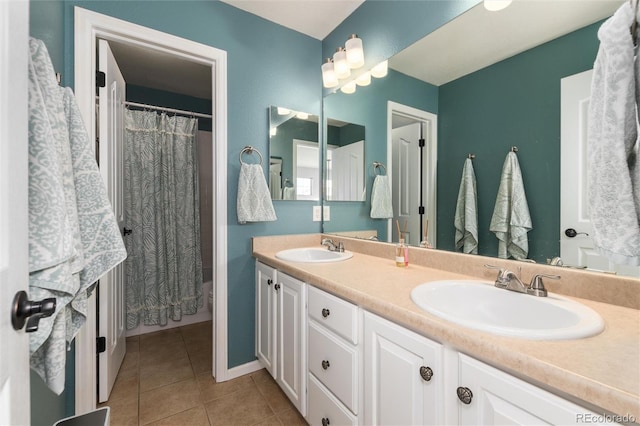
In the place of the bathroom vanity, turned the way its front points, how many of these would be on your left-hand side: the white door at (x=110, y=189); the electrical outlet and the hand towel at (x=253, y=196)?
0

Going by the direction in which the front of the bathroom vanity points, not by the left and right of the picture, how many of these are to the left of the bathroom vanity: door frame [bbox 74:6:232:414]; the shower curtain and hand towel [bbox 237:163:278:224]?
0

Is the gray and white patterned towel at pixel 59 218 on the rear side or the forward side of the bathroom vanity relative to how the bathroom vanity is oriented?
on the forward side

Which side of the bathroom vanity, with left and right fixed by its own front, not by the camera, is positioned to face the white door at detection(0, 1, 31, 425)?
front

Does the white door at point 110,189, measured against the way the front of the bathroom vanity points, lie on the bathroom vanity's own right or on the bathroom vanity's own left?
on the bathroom vanity's own right

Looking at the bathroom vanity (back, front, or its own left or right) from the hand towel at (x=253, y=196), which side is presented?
right

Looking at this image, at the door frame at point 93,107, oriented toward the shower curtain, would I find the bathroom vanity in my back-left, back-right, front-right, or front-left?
back-right

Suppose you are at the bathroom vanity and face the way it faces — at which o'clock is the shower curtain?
The shower curtain is roughly at 2 o'clock from the bathroom vanity.

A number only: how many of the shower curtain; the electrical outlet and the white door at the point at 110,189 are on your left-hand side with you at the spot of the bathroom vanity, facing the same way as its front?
0

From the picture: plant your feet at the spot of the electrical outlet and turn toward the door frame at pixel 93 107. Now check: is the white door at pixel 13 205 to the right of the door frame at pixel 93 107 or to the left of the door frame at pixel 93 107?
left

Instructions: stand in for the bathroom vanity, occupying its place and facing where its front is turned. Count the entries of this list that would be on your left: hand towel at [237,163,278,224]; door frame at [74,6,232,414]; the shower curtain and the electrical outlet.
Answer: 0

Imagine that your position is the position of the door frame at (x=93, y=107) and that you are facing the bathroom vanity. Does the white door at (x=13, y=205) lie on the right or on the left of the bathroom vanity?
right

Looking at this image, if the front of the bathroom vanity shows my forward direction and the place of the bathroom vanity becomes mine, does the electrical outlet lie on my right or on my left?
on my right
